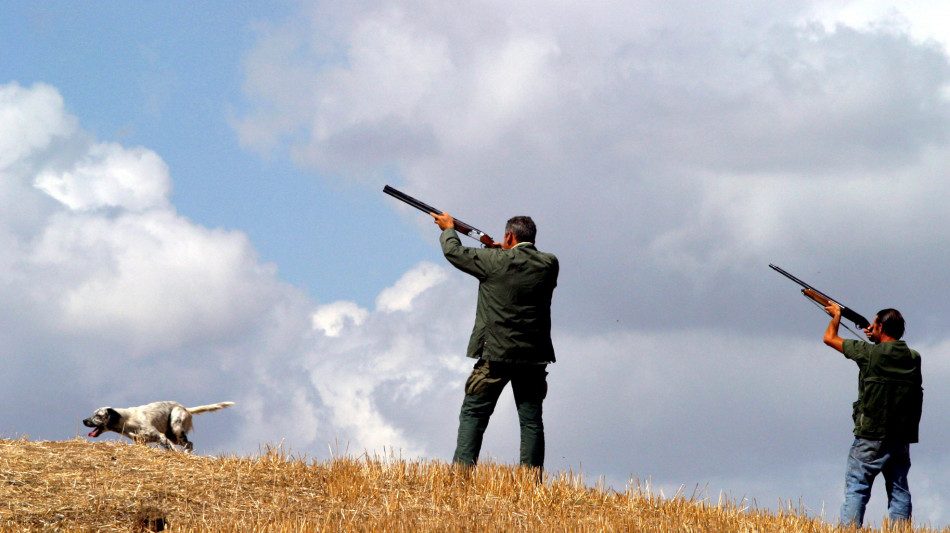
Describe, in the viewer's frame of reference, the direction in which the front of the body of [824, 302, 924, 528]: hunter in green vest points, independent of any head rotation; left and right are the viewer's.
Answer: facing away from the viewer and to the left of the viewer

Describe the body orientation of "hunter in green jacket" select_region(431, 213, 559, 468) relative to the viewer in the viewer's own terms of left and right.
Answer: facing away from the viewer and to the left of the viewer

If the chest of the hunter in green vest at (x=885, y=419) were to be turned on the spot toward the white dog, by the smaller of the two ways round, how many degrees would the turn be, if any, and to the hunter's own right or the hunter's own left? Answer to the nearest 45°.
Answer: approximately 45° to the hunter's own left

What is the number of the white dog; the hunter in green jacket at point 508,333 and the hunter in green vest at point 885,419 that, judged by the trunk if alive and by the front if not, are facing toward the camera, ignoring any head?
0

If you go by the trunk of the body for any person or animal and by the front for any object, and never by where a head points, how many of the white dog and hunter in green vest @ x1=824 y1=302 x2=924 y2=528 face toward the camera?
0

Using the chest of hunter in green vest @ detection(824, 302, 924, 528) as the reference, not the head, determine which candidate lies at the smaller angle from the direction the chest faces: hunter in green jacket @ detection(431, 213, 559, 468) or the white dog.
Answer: the white dog

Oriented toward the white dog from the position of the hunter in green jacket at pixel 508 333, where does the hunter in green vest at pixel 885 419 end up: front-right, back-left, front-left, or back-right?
back-right

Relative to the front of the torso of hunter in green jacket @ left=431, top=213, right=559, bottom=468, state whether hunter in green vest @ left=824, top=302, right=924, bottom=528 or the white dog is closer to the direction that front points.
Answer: the white dog

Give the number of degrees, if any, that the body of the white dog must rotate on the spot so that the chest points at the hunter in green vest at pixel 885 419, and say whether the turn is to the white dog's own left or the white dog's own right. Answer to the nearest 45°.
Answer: approximately 135° to the white dog's own left

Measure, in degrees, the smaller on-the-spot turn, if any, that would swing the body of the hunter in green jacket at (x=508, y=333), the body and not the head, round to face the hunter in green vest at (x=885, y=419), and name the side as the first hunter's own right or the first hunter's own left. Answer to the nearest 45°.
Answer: approximately 135° to the first hunter's own right

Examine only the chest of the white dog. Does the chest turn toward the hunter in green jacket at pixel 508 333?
no

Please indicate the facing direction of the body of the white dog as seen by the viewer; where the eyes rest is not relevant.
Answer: to the viewer's left

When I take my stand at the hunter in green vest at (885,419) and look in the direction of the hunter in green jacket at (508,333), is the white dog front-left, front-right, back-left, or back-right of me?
front-right
